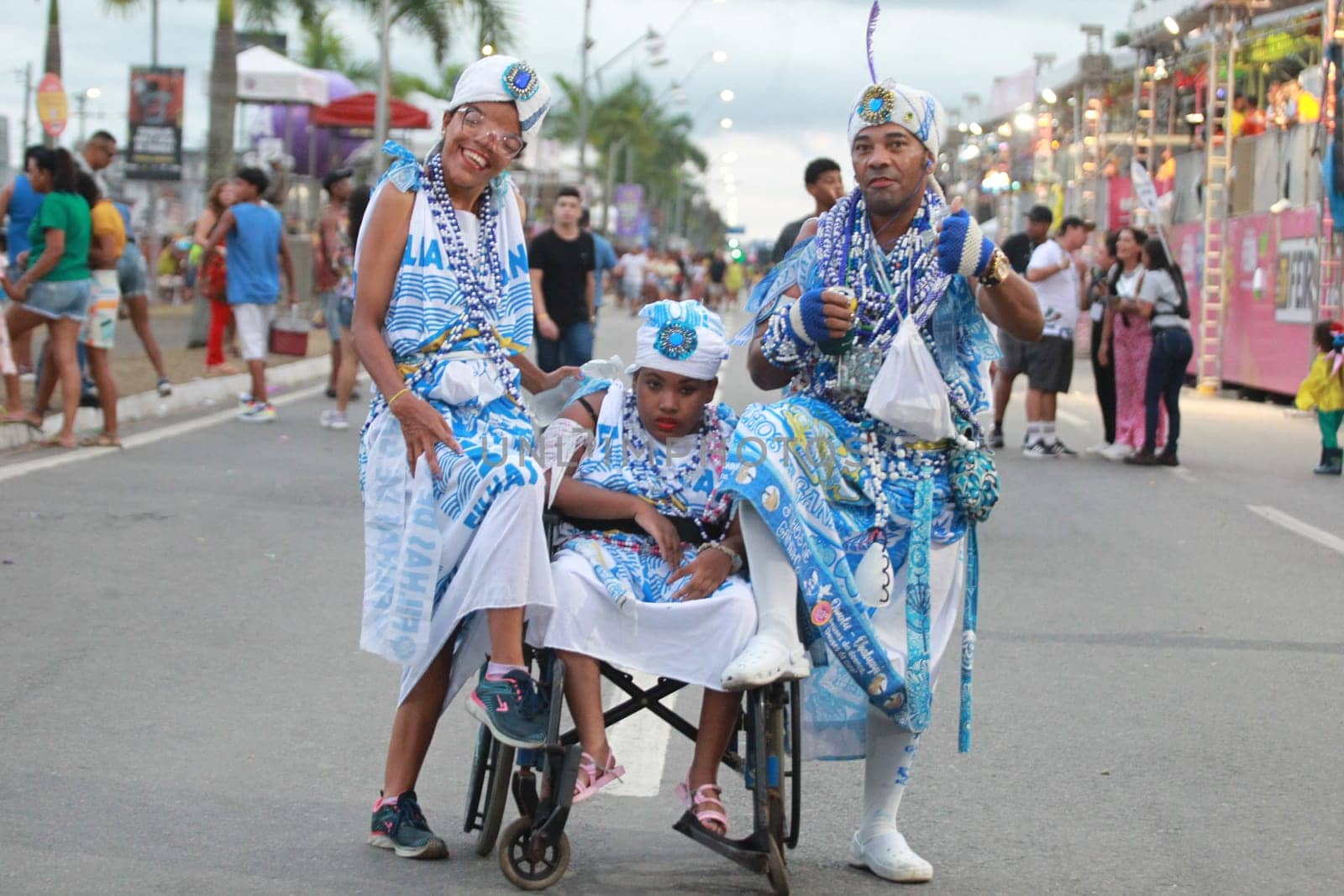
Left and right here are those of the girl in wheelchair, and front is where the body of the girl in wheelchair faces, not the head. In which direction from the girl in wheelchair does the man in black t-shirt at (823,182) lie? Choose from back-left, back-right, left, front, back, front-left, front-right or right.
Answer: back

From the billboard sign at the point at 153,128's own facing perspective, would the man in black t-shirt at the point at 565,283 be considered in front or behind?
in front

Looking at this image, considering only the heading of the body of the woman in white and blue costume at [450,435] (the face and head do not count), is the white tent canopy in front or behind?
behind

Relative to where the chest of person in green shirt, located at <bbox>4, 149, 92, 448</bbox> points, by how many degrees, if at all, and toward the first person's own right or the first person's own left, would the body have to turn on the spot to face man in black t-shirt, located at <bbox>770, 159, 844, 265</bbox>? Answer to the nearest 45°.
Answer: approximately 135° to the first person's own left

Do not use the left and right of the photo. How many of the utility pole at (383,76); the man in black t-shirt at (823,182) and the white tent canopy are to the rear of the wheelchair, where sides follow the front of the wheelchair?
3

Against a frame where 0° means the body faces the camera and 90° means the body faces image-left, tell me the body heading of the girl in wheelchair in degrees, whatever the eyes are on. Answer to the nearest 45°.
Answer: approximately 0°

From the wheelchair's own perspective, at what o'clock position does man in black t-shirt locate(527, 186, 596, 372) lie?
The man in black t-shirt is roughly at 6 o'clock from the wheelchair.
